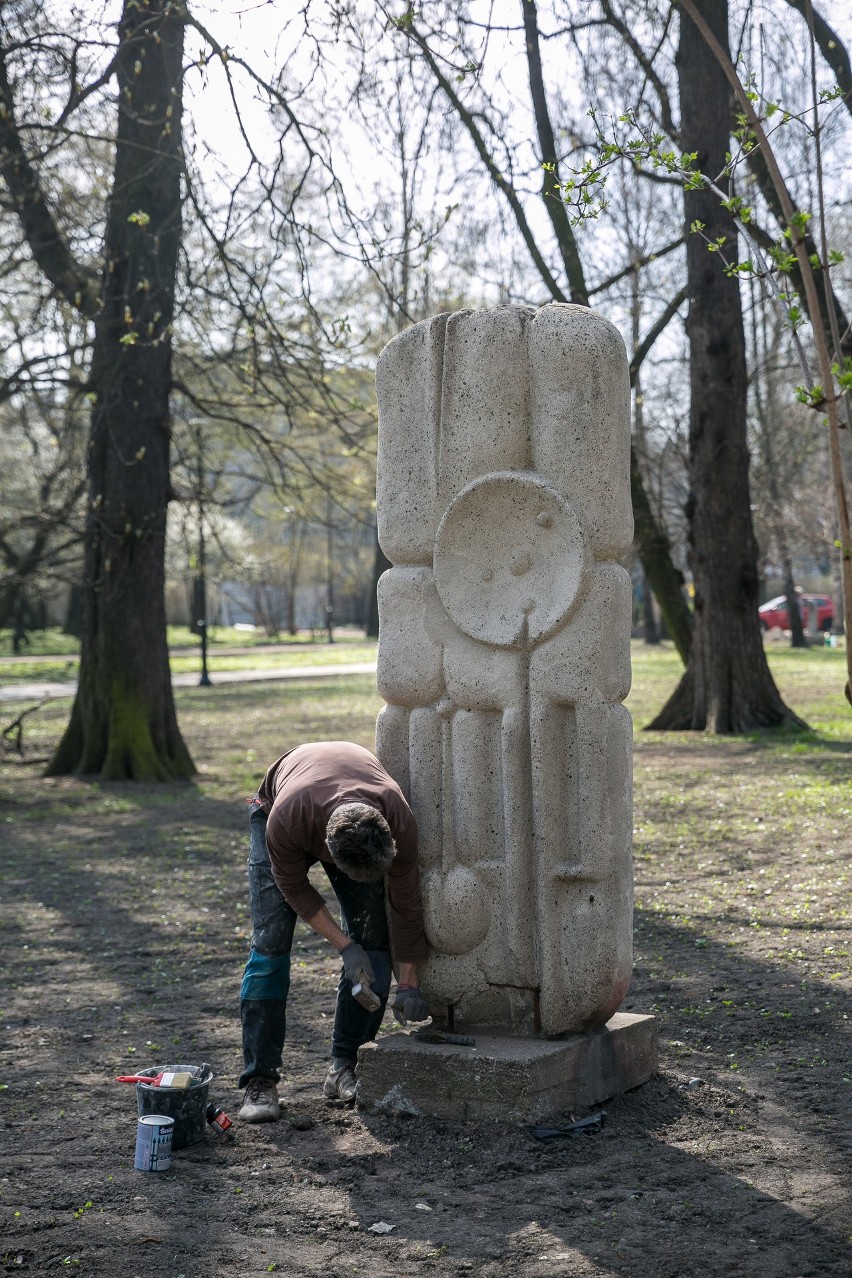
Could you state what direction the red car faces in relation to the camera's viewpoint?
facing to the left of the viewer

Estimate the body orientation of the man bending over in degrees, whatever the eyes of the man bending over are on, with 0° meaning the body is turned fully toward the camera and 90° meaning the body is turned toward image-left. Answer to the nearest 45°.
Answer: approximately 315°

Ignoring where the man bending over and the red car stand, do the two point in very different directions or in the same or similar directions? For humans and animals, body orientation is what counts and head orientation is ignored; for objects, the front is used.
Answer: very different directions

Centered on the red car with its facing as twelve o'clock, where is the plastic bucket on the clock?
The plastic bucket is roughly at 9 o'clock from the red car.

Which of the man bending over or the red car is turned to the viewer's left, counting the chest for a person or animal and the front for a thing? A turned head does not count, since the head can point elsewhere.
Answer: the red car

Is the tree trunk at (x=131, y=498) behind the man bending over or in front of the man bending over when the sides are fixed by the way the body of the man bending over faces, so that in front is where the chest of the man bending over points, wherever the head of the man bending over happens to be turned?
behind

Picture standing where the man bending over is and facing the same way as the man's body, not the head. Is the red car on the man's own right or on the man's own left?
on the man's own left

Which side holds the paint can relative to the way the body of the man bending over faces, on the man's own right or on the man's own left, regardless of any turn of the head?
on the man's own right

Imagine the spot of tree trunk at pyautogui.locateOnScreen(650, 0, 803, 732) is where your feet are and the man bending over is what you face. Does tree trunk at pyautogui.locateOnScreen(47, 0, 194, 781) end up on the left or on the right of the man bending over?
right

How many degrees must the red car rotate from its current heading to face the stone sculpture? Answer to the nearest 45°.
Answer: approximately 90° to its left

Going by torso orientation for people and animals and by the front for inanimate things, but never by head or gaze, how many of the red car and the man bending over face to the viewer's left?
1
